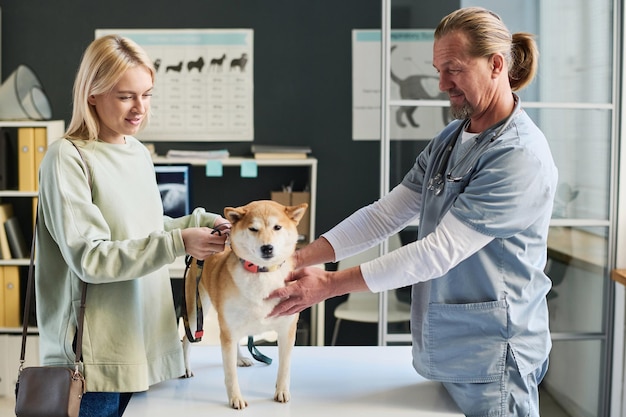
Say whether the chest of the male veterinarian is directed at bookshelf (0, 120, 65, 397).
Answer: no

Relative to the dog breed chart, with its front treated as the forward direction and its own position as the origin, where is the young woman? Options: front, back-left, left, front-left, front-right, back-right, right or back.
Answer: front

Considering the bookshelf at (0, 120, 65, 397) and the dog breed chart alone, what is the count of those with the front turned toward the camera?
2

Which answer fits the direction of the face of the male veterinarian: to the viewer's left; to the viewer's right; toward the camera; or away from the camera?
to the viewer's left

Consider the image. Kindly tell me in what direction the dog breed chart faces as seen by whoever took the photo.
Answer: facing the viewer

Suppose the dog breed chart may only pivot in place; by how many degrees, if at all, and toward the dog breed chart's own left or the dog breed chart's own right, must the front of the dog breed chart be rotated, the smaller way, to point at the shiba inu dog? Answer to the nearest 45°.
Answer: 0° — it already faces it

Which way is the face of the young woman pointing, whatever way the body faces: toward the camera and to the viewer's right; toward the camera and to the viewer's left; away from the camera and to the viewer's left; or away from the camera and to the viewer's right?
toward the camera and to the viewer's right

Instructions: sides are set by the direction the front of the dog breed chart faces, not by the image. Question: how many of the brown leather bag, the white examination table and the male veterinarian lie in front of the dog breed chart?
3

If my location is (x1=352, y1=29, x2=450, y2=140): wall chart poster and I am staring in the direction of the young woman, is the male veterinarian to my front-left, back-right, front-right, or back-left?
front-left

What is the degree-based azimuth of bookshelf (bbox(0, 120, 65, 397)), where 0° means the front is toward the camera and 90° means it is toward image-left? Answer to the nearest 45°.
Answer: approximately 0°

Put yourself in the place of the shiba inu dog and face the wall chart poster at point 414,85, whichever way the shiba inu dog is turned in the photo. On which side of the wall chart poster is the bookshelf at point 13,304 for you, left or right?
left

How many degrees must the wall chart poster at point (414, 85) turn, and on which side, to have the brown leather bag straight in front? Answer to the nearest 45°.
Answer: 0° — it already faces it

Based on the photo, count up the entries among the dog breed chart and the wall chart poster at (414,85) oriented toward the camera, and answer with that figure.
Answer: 2

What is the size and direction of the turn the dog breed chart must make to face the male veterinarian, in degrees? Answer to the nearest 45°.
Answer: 0° — it already faces them

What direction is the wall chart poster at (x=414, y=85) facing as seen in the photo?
toward the camera
